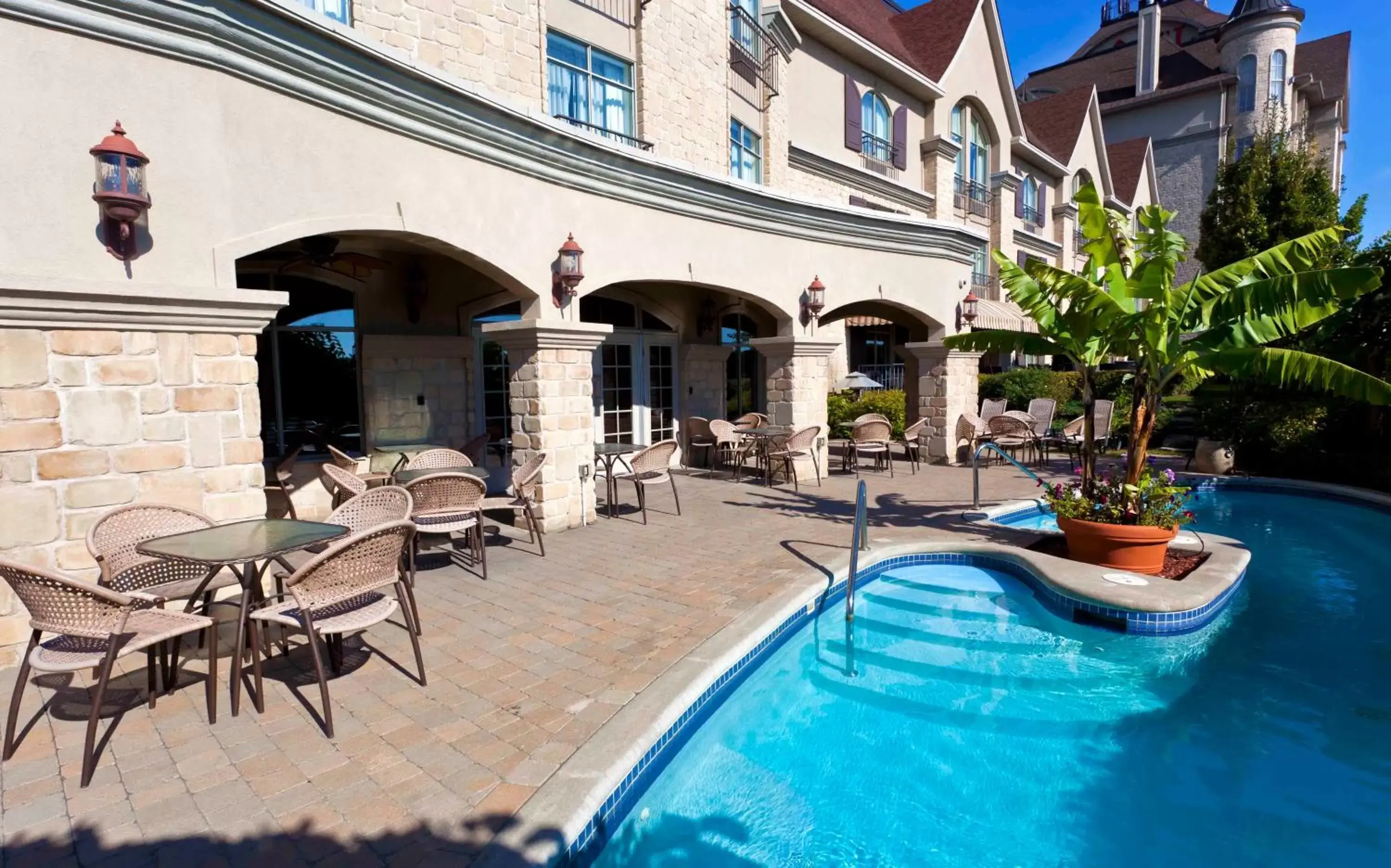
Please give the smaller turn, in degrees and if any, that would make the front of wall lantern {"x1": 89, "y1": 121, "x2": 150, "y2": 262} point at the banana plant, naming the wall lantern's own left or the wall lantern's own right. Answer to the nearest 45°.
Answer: approximately 45° to the wall lantern's own left

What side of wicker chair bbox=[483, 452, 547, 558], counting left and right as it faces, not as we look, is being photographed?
left

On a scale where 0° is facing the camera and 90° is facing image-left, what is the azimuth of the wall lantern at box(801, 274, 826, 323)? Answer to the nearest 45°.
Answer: approximately 315°

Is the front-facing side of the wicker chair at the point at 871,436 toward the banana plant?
no

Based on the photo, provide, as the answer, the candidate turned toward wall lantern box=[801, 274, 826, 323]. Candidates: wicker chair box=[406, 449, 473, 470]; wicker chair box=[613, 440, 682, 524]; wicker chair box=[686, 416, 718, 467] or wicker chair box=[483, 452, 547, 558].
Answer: wicker chair box=[686, 416, 718, 467]

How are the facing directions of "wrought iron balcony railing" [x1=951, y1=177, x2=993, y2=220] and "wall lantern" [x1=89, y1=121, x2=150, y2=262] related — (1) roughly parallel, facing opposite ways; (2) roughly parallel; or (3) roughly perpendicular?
roughly parallel

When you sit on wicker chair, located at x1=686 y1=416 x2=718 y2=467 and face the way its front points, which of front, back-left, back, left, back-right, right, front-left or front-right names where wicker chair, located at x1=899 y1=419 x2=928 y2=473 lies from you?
front-left

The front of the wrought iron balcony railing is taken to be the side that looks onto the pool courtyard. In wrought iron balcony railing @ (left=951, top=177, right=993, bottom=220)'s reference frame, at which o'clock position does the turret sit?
The turret is roughly at 9 o'clock from the wrought iron balcony railing.

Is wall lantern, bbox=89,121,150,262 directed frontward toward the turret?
no

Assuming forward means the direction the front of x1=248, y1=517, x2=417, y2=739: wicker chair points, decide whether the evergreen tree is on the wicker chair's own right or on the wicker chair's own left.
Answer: on the wicker chair's own right

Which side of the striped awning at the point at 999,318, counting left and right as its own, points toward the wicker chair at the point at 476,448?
right

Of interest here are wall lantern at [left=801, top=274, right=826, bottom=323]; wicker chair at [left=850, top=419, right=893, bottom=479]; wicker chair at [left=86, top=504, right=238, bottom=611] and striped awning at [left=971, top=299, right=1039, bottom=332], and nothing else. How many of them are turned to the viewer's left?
0

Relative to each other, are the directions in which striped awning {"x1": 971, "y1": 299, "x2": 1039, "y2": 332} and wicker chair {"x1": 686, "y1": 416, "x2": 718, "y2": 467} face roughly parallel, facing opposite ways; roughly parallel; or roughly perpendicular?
roughly parallel

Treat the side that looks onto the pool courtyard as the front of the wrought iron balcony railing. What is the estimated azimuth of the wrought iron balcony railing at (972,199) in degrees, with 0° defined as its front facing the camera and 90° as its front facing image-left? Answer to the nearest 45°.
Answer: approximately 315°
